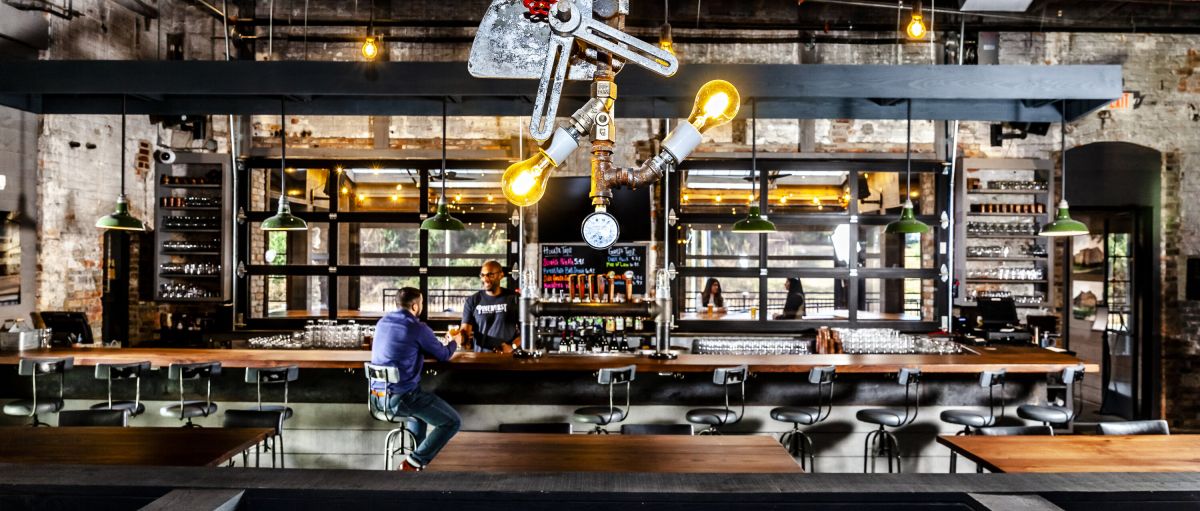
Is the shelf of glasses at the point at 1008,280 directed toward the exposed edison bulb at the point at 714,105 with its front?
yes

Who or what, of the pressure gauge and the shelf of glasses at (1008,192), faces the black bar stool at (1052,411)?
the shelf of glasses

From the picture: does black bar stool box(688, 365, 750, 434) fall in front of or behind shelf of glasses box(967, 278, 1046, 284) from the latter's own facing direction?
in front

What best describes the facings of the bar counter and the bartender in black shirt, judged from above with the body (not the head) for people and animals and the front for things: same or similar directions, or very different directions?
same or similar directions

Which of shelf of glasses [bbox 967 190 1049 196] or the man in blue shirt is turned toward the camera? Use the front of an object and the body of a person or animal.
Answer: the shelf of glasses

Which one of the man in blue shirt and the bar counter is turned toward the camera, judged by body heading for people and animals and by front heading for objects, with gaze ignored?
the bar counter

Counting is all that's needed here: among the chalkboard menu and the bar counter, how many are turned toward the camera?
2

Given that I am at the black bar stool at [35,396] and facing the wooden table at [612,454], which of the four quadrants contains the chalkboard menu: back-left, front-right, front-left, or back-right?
front-left

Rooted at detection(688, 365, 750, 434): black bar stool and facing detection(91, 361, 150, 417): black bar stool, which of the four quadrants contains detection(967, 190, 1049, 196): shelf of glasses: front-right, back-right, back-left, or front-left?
back-right

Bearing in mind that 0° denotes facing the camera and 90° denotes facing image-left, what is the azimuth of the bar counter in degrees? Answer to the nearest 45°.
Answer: approximately 0°

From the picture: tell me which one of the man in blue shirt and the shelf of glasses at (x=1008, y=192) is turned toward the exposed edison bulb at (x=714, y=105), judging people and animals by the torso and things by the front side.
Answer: the shelf of glasses

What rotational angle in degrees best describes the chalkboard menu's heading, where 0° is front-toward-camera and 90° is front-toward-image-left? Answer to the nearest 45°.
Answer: approximately 0°

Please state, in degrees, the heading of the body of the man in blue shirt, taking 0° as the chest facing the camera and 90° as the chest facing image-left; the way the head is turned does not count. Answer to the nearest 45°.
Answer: approximately 225°

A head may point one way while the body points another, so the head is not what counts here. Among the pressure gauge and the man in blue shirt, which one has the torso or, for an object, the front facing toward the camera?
the pressure gauge

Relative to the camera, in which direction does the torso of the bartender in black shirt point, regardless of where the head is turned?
toward the camera

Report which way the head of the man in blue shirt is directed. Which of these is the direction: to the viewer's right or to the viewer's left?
to the viewer's right

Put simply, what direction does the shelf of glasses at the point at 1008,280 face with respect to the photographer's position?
facing the viewer

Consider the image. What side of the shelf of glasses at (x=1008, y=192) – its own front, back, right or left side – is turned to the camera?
front
